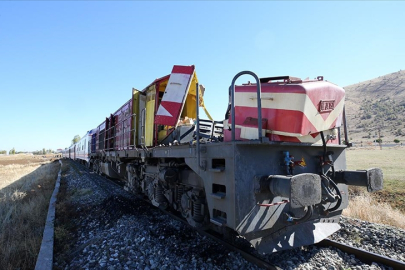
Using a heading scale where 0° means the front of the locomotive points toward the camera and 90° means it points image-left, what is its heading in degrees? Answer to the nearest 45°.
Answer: approximately 315°
